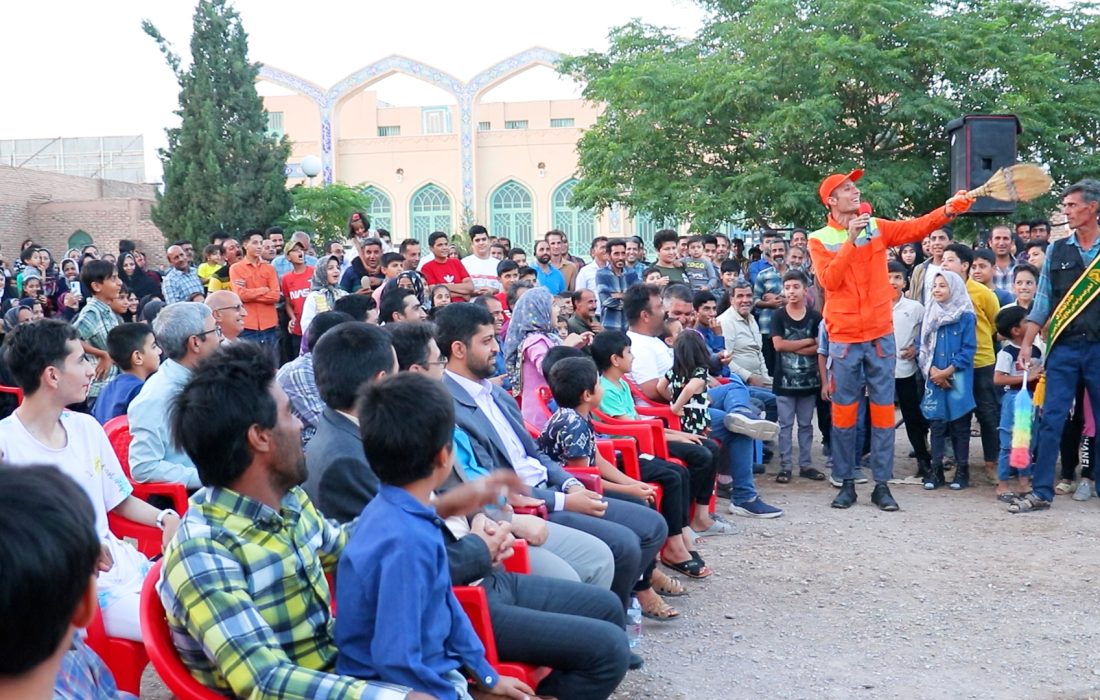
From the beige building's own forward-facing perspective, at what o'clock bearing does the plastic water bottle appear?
The plastic water bottle is roughly at 12 o'clock from the beige building.

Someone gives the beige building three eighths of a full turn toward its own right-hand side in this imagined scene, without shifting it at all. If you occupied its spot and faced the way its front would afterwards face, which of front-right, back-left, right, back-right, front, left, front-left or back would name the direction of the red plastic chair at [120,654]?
back-left

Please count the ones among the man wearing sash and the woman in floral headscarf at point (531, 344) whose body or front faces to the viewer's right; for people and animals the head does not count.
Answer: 1

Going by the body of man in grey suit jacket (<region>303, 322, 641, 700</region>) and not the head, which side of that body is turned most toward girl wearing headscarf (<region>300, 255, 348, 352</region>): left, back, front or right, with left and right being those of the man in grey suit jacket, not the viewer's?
left

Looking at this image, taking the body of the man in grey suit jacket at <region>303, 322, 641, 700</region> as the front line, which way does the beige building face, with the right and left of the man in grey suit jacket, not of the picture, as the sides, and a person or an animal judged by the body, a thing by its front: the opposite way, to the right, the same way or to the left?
to the right

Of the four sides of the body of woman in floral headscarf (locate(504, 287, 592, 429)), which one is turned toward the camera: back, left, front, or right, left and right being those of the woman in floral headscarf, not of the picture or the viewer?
right

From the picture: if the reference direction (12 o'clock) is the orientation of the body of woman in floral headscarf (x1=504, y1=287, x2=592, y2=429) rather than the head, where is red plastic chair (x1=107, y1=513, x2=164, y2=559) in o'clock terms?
The red plastic chair is roughly at 4 o'clock from the woman in floral headscarf.

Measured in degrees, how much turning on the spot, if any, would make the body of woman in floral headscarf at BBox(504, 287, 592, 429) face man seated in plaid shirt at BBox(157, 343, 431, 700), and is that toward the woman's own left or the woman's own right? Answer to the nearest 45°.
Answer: approximately 90° to the woman's own right

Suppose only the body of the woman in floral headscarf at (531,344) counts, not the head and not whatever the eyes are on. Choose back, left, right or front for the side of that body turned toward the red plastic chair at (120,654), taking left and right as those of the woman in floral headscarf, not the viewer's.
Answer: right

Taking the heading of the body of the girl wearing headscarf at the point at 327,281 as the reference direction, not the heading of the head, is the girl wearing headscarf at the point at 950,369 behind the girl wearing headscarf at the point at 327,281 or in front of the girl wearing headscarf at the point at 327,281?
in front

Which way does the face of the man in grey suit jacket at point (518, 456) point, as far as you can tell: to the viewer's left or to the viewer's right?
to the viewer's right

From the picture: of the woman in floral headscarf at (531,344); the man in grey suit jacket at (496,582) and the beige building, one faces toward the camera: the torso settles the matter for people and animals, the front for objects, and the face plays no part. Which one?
the beige building

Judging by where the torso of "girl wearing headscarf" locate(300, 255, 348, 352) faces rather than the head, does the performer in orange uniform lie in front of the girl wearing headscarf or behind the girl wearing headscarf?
in front

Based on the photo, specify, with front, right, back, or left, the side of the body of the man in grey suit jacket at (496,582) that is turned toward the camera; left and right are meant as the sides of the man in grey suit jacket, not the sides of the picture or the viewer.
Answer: right

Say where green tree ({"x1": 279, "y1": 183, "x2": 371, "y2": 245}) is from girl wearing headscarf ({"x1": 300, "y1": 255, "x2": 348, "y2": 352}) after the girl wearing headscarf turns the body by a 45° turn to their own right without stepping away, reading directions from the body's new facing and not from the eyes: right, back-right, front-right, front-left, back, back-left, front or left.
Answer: back

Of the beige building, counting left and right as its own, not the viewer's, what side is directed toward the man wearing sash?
front

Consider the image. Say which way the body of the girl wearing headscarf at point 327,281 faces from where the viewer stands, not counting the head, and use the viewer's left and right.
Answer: facing the viewer and to the right of the viewer

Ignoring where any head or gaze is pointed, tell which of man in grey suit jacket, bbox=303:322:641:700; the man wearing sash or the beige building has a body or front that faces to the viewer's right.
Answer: the man in grey suit jacket

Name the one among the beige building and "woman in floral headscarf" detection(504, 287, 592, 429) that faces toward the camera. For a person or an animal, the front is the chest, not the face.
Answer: the beige building
